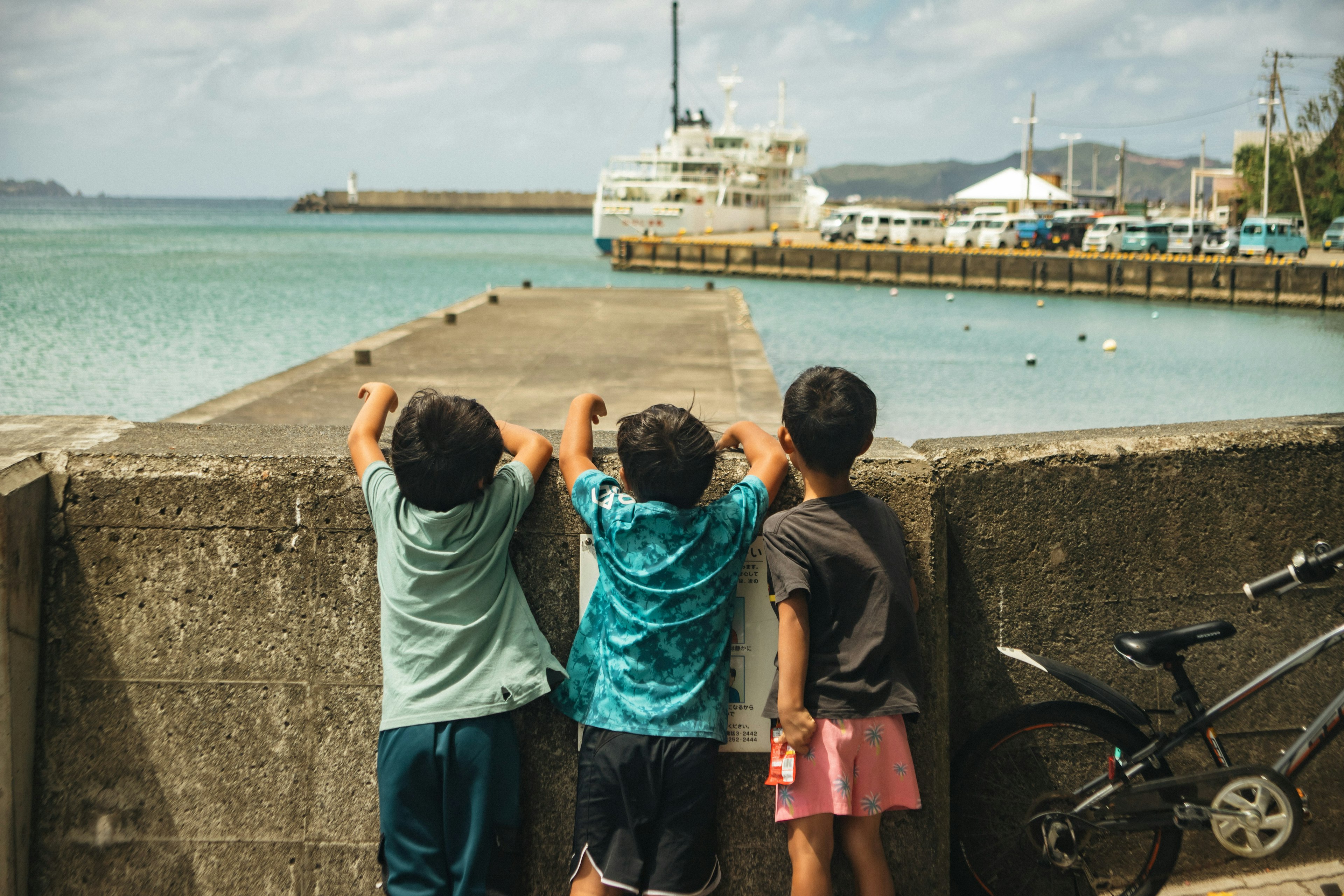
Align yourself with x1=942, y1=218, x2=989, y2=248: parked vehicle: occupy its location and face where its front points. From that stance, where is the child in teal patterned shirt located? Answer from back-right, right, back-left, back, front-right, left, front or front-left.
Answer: front-left

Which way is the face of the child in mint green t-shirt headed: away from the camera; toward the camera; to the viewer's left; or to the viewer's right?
away from the camera

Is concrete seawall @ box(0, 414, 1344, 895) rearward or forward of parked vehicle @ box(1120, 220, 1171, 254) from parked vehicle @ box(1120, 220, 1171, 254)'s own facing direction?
forward

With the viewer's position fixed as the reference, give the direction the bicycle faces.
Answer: facing to the right of the viewer

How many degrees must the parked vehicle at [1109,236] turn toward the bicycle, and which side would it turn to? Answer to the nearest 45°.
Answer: approximately 45° to its left

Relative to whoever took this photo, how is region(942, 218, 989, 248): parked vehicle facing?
facing the viewer and to the left of the viewer

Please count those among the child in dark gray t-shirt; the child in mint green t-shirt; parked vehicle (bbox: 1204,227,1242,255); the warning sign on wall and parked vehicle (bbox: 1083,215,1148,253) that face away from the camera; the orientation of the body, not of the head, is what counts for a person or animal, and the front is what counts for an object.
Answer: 2

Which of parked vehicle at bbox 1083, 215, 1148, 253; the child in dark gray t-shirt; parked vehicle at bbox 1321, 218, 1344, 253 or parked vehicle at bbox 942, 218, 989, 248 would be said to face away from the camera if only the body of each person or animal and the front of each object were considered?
the child in dark gray t-shirt

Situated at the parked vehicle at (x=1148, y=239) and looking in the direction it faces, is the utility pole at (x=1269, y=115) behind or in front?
behind

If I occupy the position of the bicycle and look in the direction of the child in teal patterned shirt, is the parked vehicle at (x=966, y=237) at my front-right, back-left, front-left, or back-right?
back-right

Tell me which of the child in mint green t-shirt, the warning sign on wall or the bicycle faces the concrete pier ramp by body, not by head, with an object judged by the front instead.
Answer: the child in mint green t-shirt

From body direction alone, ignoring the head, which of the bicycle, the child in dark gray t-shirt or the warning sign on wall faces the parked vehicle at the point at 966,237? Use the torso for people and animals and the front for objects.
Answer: the child in dark gray t-shirt
